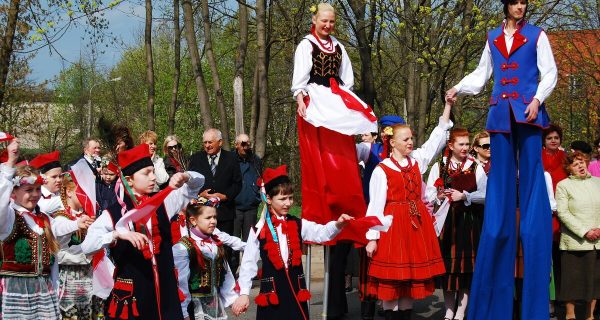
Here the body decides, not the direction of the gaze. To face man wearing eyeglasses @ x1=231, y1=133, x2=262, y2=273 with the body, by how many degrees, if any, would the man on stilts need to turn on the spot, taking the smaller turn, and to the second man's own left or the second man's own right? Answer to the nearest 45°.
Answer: approximately 135° to the second man's own right

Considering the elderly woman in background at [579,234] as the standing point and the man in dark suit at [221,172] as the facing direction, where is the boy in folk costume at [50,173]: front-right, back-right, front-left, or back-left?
front-left

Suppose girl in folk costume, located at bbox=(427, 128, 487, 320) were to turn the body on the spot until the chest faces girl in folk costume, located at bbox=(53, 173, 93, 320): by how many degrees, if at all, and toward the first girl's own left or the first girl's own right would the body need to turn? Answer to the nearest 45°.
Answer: approximately 90° to the first girl's own right

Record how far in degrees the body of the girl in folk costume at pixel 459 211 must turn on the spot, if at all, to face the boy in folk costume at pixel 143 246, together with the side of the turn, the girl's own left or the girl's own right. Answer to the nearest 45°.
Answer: approximately 45° to the girl's own right

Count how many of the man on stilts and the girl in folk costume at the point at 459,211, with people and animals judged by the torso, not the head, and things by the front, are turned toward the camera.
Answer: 2

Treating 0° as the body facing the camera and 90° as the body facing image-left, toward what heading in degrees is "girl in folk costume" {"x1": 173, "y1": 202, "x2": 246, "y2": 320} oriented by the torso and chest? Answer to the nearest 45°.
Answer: approximately 315°

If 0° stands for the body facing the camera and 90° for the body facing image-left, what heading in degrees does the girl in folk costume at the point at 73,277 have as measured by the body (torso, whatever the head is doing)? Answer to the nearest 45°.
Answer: approximately 315°

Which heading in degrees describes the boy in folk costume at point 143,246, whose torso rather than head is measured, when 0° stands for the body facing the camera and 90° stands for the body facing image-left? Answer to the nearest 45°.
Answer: approximately 315°

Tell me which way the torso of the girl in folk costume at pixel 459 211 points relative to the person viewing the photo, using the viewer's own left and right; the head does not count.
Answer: facing the viewer

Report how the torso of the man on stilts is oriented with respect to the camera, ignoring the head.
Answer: toward the camera

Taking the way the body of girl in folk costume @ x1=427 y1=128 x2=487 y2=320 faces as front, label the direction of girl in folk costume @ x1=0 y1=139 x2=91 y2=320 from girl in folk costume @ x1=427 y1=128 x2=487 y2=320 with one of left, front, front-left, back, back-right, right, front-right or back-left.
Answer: front-right
